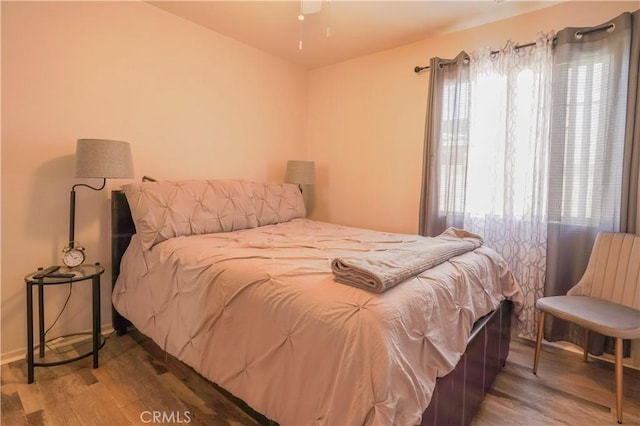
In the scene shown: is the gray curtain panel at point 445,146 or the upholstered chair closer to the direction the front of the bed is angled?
the upholstered chair

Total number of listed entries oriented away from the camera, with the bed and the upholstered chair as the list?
0

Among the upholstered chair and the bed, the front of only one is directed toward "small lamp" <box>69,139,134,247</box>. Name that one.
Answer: the upholstered chair

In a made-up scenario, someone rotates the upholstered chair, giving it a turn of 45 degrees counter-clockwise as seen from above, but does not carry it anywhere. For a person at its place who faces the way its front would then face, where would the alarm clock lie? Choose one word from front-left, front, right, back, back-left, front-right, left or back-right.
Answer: front-right

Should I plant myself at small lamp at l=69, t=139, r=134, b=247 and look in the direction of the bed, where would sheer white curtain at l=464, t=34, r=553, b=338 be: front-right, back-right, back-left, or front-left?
front-left

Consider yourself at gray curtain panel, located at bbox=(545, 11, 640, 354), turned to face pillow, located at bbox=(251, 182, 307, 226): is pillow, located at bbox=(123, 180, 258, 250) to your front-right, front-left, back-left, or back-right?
front-left

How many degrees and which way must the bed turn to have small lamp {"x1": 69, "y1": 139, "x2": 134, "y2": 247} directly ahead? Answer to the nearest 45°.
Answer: approximately 180°

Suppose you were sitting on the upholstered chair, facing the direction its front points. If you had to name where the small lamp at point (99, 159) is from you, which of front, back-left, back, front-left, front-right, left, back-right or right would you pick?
front

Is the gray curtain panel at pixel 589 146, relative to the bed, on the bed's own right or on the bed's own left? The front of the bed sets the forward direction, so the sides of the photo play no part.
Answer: on the bed's own left

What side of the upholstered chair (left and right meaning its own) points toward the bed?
front

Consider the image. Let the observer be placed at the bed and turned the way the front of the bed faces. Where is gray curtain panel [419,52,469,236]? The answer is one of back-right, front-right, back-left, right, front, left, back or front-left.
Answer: left

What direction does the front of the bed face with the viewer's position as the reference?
facing the viewer and to the right of the viewer

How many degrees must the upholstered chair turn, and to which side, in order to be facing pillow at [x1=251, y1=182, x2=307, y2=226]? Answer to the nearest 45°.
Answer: approximately 45° to its right

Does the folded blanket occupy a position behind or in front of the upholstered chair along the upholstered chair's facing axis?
in front
